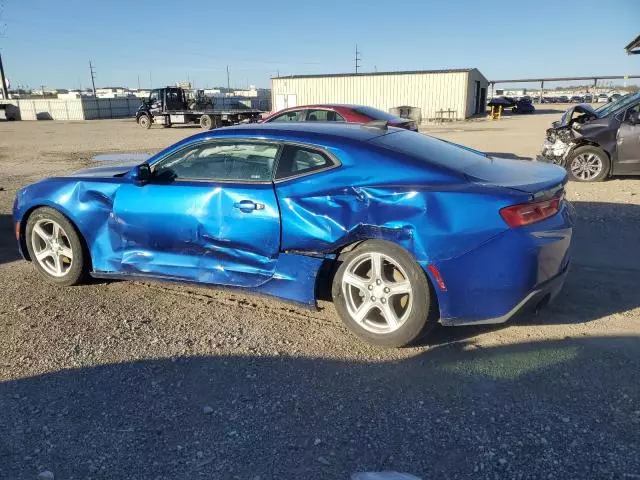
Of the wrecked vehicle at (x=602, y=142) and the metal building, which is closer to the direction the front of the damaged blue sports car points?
the metal building

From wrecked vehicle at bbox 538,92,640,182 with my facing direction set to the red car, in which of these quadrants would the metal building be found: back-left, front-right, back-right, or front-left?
front-right

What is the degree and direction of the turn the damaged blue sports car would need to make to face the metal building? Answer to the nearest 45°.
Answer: approximately 45° to its right

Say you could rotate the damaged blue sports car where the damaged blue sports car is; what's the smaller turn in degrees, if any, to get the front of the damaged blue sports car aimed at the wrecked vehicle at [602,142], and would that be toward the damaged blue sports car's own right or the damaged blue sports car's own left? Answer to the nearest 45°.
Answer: approximately 90° to the damaged blue sports car's own right

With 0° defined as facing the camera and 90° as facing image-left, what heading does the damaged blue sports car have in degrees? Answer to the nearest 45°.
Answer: approximately 135°

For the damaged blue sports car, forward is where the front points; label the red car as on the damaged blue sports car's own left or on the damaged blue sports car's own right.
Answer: on the damaged blue sports car's own right

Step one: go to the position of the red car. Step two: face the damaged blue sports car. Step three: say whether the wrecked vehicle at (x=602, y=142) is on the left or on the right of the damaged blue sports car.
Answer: left

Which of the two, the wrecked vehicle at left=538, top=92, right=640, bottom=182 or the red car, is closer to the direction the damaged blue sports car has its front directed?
the red car
